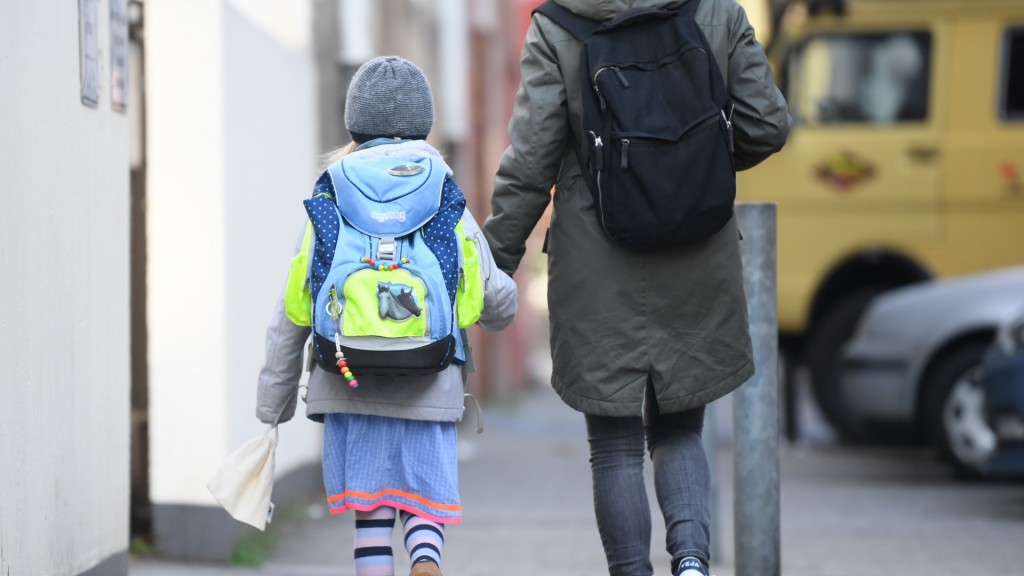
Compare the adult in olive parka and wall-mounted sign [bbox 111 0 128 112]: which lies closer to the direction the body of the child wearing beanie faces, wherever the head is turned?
the wall-mounted sign

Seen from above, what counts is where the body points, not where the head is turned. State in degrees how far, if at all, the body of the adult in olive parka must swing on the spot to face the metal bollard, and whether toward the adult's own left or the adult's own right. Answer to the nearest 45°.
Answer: approximately 45° to the adult's own right

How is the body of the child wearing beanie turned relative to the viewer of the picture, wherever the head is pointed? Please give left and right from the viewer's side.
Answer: facing away from the viewer

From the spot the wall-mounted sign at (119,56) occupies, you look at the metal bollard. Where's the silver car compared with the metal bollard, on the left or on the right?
left

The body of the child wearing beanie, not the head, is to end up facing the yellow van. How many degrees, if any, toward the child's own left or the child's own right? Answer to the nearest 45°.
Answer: approximately 45° to the child's own right

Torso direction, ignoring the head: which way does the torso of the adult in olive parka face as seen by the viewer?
away from the camera

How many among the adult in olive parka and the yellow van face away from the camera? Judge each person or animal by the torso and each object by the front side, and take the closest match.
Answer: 1

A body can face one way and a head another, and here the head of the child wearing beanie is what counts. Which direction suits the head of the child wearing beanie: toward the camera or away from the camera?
away from the camera

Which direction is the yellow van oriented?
to the viewer's left
